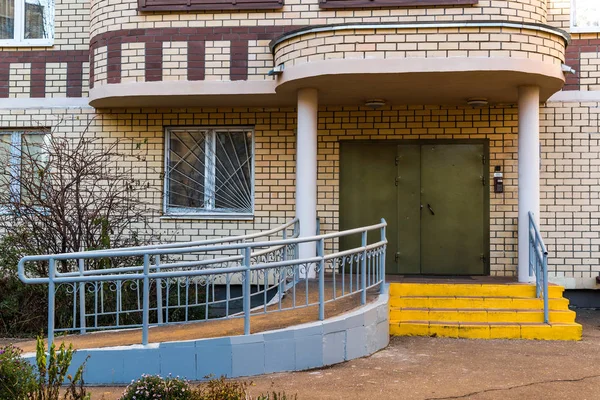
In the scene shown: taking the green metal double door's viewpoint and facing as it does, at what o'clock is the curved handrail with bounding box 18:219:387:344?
The curved handrail is roughly at 1 o'clock from the green metal double door.

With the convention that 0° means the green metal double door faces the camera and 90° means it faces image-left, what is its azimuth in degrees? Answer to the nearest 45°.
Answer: approximately 0°

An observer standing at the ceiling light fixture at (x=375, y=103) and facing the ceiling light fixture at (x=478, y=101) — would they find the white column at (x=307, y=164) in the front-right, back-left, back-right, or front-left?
back-right

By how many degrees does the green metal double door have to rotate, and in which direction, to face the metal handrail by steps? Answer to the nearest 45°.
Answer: approximately 45° to its left
